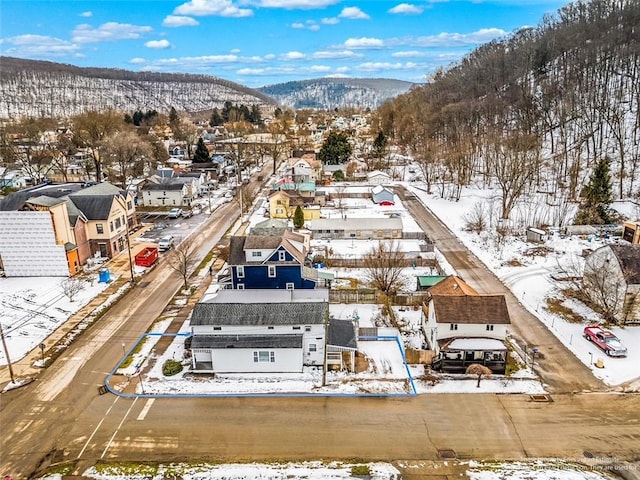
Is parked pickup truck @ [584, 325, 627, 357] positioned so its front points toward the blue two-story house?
no

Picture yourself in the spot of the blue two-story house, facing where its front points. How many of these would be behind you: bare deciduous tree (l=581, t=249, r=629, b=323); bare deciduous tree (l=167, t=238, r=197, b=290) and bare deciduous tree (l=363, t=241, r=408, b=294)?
2

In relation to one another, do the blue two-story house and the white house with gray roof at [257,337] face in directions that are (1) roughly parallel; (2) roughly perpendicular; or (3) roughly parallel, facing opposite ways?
roughly parallel

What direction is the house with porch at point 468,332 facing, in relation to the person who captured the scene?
facing the viewer

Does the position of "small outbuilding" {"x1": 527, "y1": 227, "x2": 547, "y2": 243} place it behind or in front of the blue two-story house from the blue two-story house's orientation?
behind

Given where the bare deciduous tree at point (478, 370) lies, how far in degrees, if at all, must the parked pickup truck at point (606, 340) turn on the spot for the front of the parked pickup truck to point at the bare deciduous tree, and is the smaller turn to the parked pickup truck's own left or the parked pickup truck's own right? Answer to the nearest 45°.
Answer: approximately 90° to the parked pickup truck's own right

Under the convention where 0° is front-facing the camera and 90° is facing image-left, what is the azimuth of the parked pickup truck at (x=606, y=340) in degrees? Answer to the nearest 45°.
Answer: approximately 315°

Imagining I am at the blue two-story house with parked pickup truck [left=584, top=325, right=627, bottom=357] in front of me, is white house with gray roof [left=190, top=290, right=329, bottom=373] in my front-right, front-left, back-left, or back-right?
front-right

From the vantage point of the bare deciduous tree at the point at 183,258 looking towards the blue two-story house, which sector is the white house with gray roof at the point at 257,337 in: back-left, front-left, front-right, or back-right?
front-right

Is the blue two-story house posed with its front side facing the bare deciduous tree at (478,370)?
no

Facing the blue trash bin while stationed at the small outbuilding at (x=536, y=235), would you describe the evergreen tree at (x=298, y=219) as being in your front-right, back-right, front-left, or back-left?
front-right

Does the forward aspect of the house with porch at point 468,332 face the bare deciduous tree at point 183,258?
no
